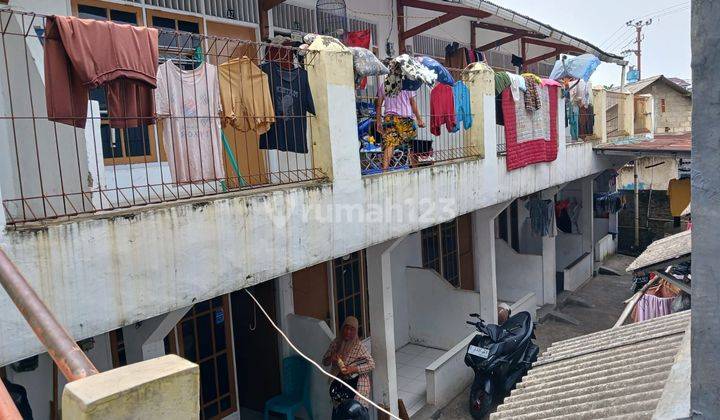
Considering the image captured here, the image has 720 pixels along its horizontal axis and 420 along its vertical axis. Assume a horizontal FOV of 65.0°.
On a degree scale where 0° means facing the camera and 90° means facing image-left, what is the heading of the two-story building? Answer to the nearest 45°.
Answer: approximately 315°

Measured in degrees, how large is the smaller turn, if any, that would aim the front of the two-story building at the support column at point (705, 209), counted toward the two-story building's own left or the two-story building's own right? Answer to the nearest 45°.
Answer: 0° — it already faces it

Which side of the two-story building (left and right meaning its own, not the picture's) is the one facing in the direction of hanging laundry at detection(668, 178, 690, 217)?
left

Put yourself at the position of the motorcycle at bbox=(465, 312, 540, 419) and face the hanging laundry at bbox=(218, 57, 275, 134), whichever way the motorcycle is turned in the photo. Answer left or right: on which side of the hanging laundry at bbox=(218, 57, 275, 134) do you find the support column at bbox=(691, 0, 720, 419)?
left
